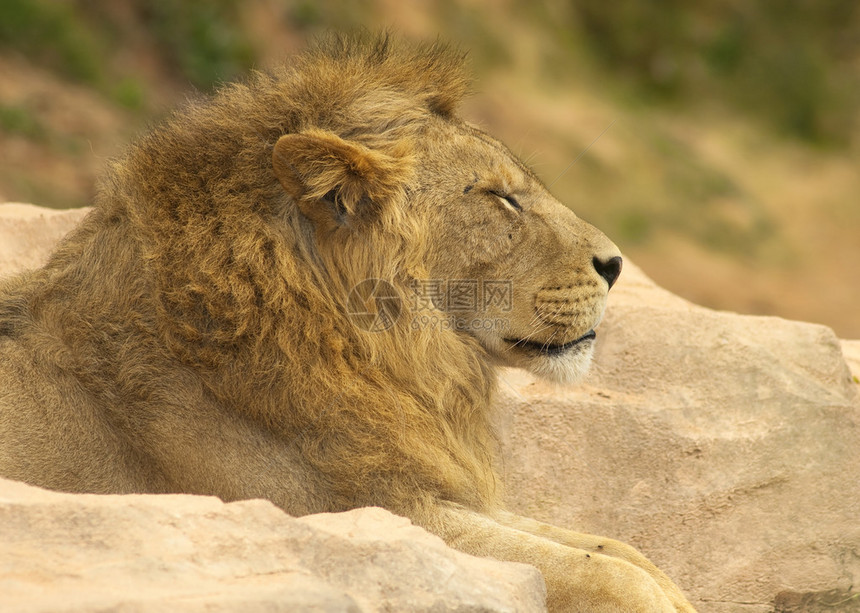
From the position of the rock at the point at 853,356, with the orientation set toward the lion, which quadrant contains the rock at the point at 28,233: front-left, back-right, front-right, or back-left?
front-right

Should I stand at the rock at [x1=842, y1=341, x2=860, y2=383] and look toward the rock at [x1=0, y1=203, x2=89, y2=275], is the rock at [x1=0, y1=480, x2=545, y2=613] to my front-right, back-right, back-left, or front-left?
front-left

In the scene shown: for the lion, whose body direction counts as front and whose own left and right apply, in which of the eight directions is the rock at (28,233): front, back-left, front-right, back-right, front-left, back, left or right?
back-left

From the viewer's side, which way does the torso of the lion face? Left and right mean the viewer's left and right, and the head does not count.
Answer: facing to the right of the viewer

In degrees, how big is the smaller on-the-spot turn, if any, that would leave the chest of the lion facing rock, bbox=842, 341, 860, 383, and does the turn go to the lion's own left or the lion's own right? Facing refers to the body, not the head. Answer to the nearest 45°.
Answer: approximately 45° to the lion's own left
